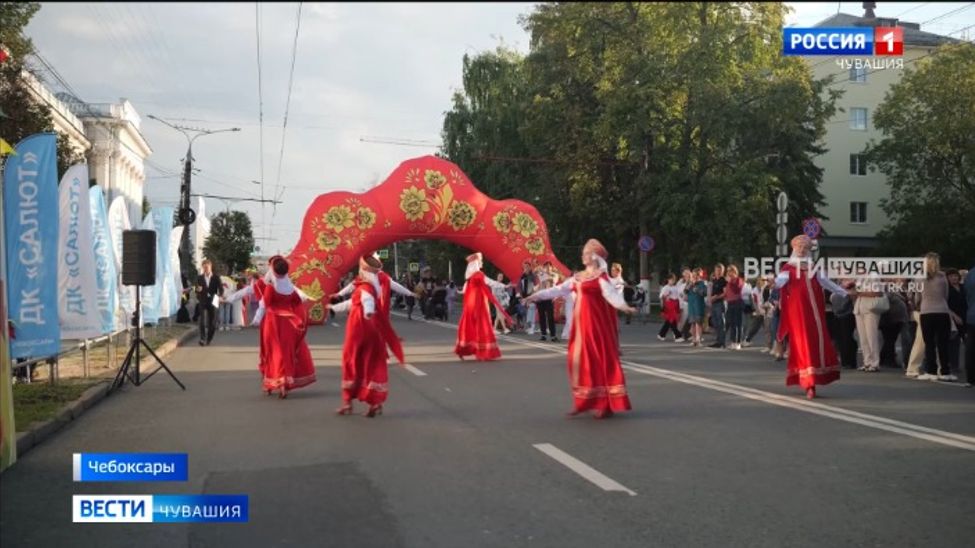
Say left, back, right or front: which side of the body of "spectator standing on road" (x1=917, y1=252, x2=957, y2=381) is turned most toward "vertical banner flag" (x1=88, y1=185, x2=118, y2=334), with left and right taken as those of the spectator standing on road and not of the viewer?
front

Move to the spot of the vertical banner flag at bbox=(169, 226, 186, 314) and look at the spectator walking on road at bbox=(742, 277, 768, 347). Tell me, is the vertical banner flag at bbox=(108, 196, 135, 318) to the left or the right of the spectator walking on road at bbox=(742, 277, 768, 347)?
right

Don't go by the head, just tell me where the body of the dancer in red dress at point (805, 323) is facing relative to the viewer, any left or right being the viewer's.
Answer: facing the viewer

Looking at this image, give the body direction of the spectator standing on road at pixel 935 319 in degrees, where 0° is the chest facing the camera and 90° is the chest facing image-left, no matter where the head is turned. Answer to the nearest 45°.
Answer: approximately 90°

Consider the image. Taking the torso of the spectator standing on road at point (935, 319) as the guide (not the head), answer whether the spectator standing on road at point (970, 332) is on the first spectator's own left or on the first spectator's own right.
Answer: on the first spectator's own left

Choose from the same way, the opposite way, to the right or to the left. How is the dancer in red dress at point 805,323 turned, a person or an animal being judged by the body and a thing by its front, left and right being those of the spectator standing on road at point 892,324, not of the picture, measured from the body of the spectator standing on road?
to the left

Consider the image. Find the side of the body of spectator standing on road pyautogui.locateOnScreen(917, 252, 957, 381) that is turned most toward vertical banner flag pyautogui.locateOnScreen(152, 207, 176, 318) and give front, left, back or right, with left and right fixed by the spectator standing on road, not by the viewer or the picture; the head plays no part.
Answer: front

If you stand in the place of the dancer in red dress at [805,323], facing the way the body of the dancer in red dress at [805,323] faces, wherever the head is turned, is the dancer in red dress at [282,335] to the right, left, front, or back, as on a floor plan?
right

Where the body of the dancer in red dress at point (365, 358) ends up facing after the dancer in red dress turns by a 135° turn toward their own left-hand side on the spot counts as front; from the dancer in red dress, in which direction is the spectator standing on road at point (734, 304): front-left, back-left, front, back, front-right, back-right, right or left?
left

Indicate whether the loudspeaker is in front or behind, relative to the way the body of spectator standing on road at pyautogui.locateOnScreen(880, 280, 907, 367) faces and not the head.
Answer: in front

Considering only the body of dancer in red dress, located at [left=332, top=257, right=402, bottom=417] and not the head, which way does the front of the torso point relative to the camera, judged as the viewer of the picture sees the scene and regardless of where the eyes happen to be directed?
to the viewer's left

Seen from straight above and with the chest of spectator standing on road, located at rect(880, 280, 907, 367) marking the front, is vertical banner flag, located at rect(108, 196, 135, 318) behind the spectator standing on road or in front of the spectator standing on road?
in front

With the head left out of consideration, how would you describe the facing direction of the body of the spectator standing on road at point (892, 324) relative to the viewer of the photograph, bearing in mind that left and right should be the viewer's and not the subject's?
facing to the left of the viewer

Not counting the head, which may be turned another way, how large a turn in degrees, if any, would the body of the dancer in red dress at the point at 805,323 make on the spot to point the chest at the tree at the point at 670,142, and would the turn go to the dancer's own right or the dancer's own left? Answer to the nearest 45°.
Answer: approximately 180°

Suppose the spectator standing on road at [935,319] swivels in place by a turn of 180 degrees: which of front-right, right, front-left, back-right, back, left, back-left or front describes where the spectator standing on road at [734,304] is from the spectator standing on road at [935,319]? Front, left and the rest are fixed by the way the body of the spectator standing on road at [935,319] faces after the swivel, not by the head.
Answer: back-left
